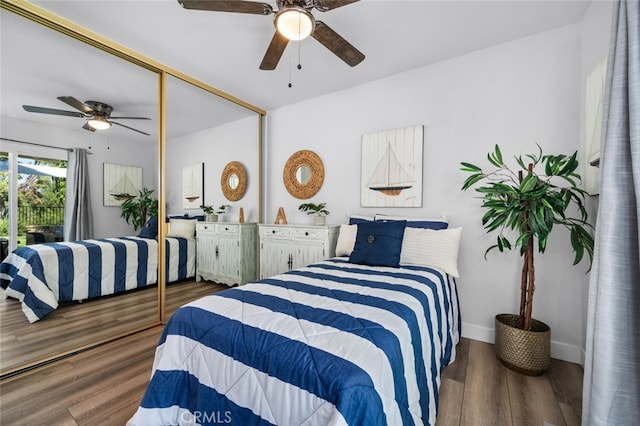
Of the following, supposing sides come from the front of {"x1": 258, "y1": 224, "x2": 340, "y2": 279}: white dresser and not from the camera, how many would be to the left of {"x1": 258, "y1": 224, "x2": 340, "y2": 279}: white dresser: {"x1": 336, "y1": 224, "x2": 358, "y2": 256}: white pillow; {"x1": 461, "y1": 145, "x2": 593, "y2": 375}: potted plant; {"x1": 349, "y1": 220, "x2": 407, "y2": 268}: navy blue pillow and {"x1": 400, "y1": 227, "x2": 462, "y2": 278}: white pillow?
4

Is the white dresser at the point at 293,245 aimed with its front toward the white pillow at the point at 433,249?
no

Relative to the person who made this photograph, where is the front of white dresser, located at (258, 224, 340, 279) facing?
facing the viewer and to the left of the viewer

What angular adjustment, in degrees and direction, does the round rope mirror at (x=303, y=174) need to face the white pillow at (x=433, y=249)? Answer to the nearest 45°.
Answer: approximately 90° to its left

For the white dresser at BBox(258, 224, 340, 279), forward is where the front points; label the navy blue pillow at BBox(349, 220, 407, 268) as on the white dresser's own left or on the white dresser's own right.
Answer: on the white dresser's own left

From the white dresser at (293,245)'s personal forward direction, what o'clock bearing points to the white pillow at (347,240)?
The white pillow is roughly at 9 o'clock from the white dresser.

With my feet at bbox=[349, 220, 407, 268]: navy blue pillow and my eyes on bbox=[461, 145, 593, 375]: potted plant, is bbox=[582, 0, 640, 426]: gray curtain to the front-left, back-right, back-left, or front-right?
front-right

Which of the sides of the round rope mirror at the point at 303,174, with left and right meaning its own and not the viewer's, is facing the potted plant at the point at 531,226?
left

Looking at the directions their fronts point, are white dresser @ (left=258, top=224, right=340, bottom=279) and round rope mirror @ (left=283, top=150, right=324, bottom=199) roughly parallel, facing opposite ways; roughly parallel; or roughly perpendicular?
roughly parallel
